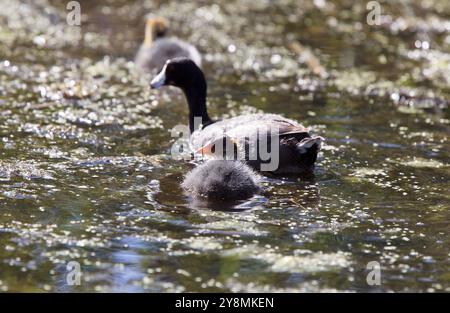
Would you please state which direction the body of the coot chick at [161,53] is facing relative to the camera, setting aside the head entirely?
to the viewer's left

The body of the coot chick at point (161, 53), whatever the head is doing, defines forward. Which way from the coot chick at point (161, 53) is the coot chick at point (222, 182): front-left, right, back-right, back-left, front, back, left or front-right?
left
